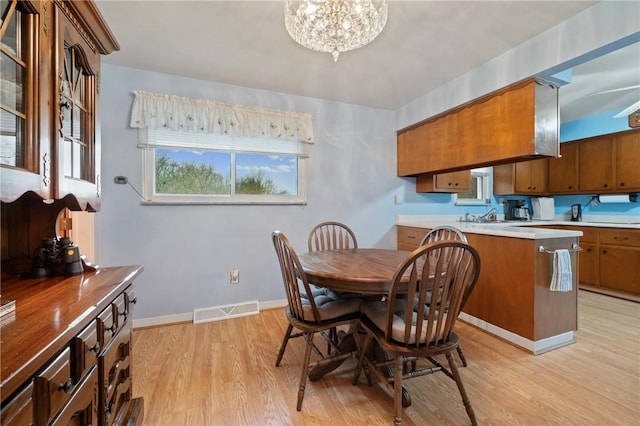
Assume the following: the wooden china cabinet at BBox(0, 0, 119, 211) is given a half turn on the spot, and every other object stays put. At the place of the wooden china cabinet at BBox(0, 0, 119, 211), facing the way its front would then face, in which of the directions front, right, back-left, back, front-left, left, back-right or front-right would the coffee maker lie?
back-right

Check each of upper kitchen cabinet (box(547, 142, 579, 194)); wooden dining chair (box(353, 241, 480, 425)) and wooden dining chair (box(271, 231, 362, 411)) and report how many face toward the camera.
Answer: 1

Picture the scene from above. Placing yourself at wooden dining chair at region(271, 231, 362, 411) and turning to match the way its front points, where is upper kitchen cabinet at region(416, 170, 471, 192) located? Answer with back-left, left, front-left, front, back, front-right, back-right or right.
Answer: front

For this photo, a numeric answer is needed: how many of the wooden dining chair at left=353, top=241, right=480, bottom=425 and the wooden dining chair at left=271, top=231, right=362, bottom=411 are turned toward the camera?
0

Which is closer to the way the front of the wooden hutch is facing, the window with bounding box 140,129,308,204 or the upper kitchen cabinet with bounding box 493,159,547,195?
the upper kitchen cabinet

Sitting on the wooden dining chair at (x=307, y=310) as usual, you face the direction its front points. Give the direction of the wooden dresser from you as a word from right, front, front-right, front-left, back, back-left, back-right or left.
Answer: back

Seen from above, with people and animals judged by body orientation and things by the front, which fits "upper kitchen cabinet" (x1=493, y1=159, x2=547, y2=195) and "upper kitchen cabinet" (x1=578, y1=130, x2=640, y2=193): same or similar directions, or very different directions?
same or similar directions

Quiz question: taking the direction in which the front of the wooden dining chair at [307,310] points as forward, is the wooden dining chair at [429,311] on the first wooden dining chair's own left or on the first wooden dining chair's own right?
on the first wooden dining chair's own right

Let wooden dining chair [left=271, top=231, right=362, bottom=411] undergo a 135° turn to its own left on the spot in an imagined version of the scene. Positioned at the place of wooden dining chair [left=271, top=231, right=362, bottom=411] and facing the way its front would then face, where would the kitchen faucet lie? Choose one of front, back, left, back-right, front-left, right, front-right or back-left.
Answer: back-right

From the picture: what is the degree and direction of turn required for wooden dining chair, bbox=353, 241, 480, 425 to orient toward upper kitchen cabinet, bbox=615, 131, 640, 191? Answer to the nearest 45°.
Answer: approximately 90° to its right

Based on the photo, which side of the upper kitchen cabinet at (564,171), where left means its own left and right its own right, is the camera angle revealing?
front

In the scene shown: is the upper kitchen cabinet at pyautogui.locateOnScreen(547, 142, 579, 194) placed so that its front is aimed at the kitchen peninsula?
yes

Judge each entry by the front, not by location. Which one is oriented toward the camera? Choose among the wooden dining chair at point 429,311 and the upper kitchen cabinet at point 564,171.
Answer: the upper kitchen cabinet

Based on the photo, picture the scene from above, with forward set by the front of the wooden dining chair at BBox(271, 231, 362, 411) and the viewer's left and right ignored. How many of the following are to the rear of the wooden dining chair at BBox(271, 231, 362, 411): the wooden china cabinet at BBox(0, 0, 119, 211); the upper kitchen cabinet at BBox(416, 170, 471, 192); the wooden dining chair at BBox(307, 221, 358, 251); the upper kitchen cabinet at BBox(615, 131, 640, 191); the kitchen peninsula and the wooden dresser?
2

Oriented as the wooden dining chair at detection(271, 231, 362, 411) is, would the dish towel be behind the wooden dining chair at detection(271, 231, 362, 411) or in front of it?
in front

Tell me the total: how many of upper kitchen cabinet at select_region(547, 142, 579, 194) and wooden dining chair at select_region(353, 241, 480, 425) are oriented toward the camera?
1

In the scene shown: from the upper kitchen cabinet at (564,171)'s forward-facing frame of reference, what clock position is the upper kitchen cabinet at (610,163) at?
the upper kitchen cabinet at (610,163) is roughly at 10 o'clock from the upper kitchen cabinet at (564,171).

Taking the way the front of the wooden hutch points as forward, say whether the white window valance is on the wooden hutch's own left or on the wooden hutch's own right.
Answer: on the wooden hutch's own left
